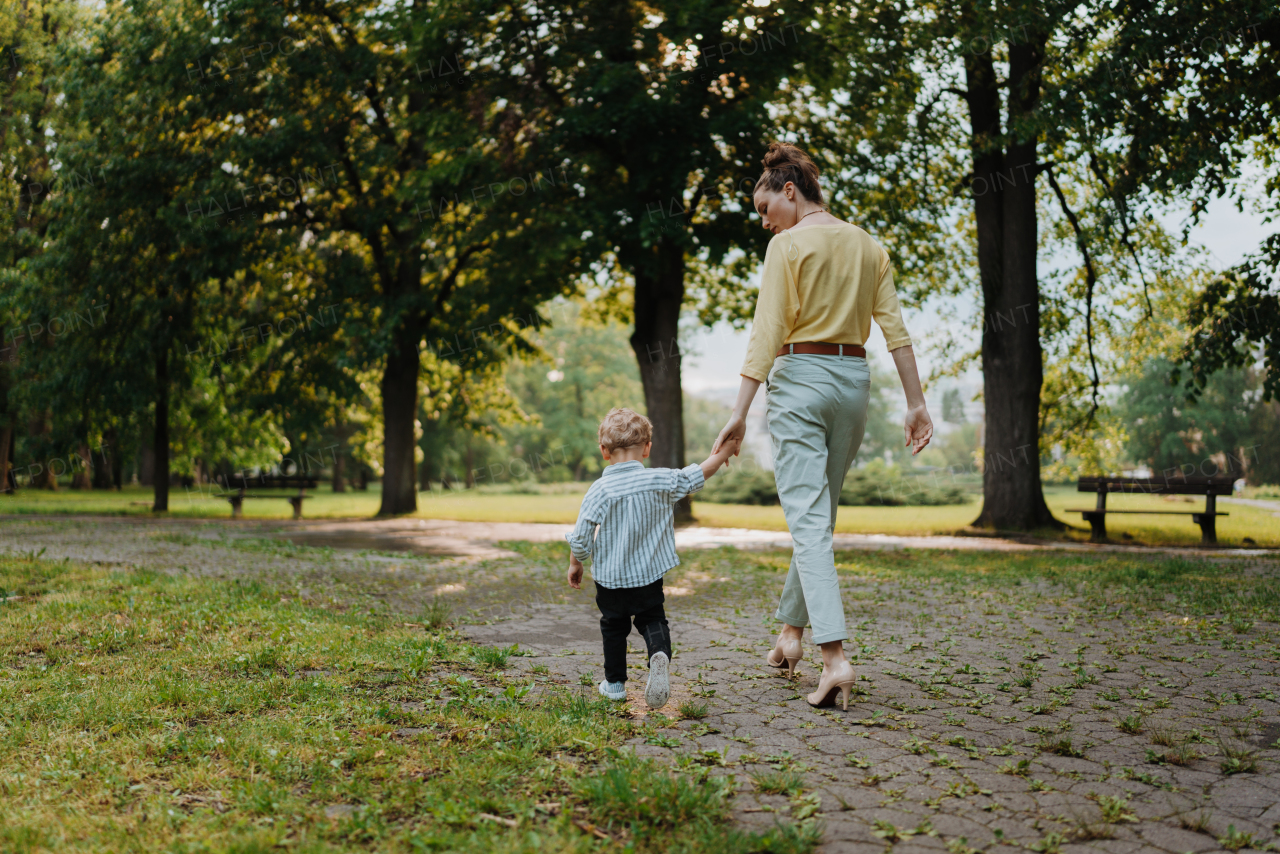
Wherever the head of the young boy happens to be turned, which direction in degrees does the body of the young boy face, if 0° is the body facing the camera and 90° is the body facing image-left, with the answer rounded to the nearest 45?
approximately 180°

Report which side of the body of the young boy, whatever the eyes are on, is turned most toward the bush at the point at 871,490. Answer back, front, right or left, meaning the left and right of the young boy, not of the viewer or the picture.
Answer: front

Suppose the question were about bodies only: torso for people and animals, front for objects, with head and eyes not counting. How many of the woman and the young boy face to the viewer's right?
0

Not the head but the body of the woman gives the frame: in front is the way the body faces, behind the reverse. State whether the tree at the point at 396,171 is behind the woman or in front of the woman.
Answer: in front

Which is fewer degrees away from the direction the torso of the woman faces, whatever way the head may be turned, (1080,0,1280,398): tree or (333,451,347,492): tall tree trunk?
the tall tree trunk

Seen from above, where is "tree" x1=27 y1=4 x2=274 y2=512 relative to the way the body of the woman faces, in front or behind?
in front

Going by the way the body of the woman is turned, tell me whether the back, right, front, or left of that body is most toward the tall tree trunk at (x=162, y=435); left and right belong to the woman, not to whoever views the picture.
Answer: front

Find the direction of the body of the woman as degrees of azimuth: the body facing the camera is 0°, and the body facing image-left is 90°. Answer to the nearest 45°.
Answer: approximately 135°

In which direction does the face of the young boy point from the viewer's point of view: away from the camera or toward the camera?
away from the camera
